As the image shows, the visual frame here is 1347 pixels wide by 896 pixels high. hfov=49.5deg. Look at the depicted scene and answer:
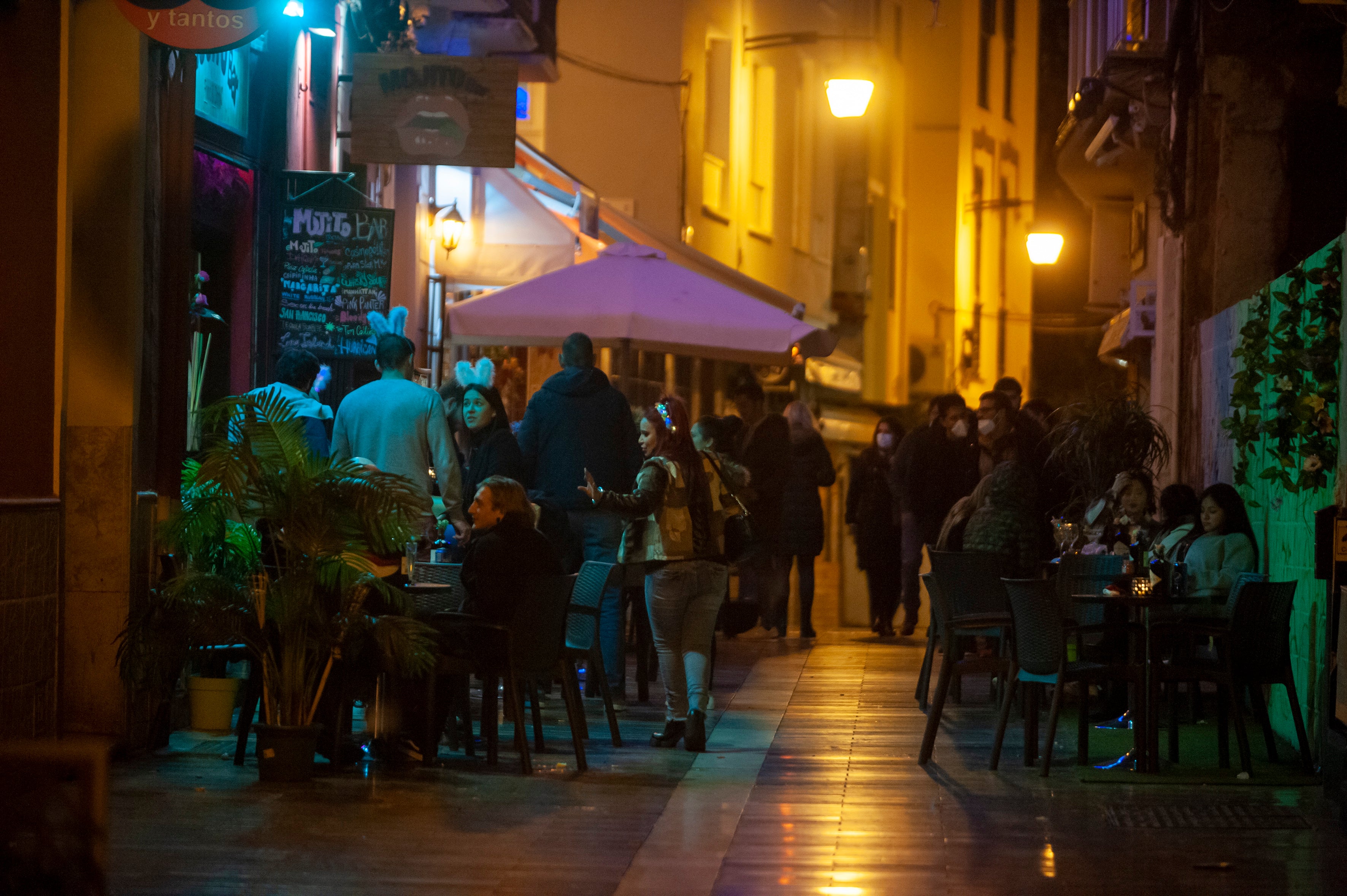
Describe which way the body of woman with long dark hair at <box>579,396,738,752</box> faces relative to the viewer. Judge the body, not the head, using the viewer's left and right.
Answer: facing away from the viewer and to the left of the viewer

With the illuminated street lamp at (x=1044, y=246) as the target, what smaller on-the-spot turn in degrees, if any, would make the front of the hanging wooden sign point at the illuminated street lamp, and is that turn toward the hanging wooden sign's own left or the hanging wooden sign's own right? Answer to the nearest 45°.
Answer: approximately 135° to the hanging wooden sign's own left

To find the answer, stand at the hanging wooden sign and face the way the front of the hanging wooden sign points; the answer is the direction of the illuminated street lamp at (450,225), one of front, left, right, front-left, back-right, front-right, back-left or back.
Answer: back

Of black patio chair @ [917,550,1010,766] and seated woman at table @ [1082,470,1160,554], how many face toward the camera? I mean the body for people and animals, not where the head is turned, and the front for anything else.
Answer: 1

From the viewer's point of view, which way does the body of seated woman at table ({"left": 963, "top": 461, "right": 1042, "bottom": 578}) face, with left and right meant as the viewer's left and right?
facing away from the viewer and to the right of the viewer

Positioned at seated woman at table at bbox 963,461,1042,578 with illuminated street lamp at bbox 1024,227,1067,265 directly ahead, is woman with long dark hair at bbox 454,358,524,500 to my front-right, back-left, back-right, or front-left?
back-left

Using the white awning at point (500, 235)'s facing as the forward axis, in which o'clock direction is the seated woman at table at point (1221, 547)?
The seated woman at table is roughly at 2 o'clock from the white awning.

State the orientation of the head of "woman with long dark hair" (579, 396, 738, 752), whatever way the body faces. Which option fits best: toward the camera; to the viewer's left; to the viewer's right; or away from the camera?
to the viewer's left

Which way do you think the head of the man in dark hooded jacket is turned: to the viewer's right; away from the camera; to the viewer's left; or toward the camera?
away from the camera

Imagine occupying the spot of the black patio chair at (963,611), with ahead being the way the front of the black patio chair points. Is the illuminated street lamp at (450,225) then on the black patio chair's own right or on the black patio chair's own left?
on the black patio chair's own left

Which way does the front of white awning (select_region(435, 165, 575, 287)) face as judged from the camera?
facing to the right of the viewer
